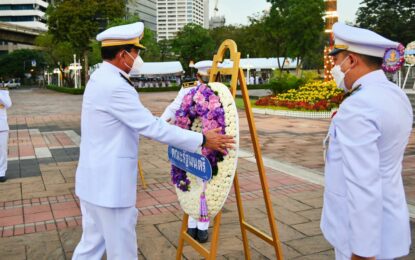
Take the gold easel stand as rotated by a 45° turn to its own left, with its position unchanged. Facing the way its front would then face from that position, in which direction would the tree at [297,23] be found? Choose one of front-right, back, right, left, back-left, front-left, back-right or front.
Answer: back

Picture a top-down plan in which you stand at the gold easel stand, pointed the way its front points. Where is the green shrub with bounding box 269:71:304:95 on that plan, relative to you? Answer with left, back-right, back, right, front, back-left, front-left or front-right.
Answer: back-right

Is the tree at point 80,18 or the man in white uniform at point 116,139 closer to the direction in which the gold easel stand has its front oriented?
the man in white uniform

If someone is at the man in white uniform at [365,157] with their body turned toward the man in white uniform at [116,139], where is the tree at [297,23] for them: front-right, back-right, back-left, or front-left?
front-right

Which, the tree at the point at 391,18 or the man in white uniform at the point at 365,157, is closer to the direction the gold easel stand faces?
the man in white uniform

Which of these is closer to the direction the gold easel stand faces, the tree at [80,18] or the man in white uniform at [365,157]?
the man in white uniform

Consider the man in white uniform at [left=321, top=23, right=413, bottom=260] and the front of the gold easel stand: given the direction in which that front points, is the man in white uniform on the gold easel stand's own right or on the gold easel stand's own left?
on the gold easel stand's own left

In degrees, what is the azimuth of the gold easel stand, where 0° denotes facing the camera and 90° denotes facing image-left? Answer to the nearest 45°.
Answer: approximately 45°

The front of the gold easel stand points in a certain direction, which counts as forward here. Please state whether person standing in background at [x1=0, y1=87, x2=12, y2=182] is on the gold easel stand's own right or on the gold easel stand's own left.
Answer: on the gold easel stand's own right

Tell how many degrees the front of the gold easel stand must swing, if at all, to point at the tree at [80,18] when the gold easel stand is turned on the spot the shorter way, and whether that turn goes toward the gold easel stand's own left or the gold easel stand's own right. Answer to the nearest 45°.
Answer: approximately 135° to the gold easel stand's own right

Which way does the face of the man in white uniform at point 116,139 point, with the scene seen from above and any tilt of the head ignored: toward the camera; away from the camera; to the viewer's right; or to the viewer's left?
to the viewer's right
